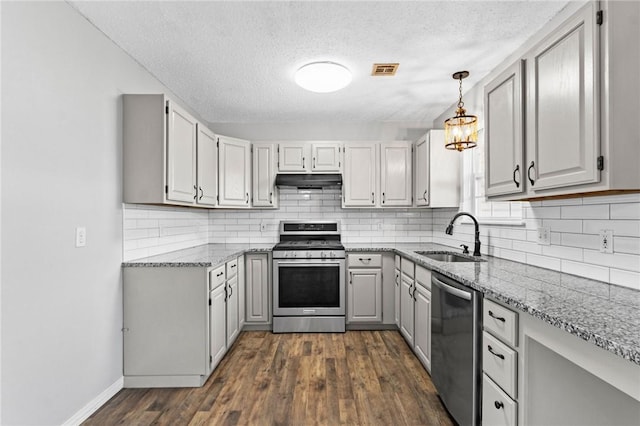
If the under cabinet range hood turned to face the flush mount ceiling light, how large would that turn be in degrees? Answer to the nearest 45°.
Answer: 0° — it already faces it

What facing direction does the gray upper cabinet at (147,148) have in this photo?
to the viewer's right

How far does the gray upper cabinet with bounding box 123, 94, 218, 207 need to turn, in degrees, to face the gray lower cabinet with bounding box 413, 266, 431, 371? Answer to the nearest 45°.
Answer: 0° — it already faces it

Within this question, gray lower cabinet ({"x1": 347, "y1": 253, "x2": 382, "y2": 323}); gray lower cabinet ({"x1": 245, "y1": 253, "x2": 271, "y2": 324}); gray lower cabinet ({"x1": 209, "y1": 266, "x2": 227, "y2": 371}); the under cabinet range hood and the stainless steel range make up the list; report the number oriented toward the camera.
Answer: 4

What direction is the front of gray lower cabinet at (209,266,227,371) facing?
to the viewer's right

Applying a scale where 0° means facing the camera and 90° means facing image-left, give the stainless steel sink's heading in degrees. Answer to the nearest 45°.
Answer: approximately 45°

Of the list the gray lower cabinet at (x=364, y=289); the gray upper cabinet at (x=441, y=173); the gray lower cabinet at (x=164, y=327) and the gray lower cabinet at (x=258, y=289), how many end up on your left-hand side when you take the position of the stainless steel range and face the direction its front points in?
2

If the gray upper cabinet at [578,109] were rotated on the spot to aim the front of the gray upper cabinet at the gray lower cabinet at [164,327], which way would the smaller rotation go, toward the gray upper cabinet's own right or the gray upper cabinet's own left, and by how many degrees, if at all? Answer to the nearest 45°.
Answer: approximately 45° to the gray upper cabinet's own right

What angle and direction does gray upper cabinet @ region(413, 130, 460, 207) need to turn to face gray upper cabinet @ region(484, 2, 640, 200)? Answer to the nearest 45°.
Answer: approximately 90° to its left
